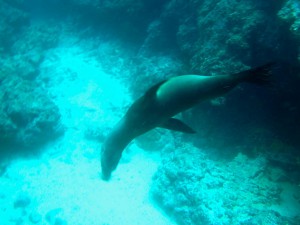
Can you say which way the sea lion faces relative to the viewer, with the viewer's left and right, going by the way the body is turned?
facing to the left of the viewer

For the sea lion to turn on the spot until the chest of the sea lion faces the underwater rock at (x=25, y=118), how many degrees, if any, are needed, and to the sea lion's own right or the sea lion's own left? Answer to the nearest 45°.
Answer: approximately 45° to the sea lion's own right
